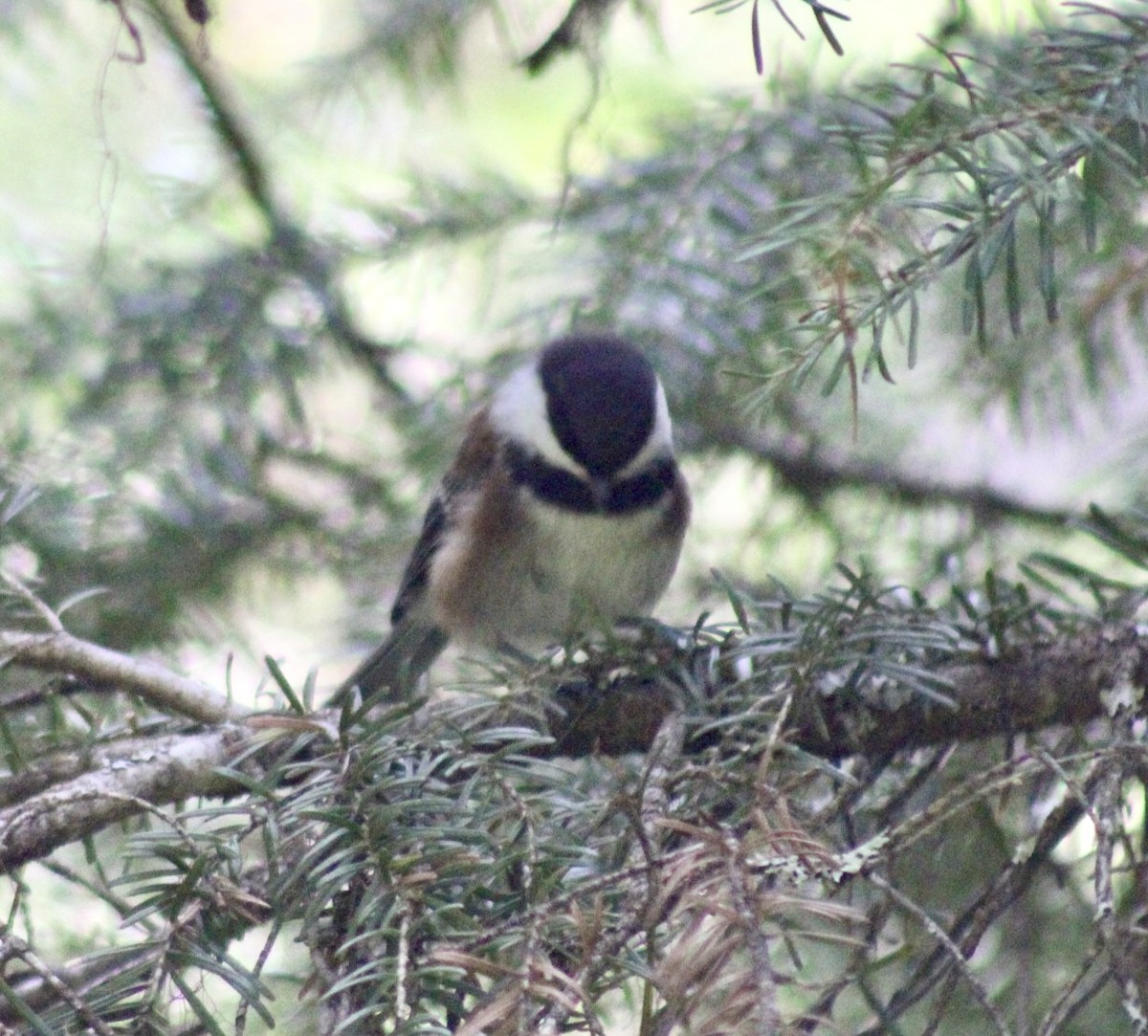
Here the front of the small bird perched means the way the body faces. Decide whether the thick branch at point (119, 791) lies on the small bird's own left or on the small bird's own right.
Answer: on the small bird's own right

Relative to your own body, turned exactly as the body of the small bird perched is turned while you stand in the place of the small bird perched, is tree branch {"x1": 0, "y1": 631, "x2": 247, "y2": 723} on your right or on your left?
on your right

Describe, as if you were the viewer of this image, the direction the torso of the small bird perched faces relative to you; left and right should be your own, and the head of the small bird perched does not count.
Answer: facing the viewer and to the right of the viewer
